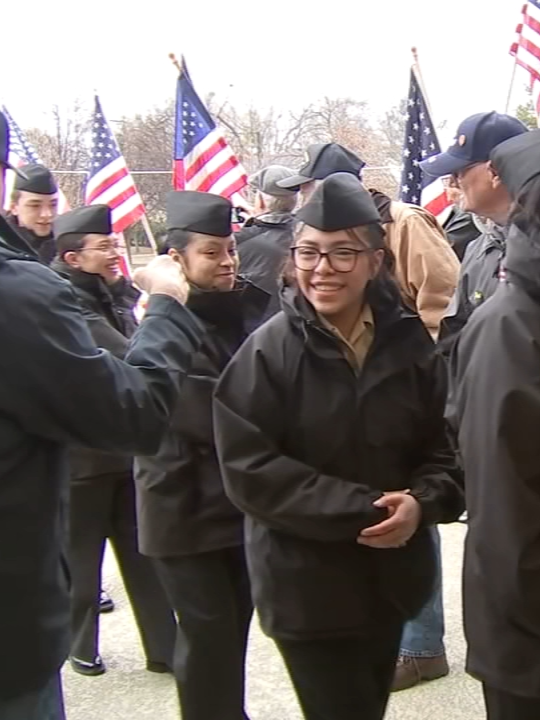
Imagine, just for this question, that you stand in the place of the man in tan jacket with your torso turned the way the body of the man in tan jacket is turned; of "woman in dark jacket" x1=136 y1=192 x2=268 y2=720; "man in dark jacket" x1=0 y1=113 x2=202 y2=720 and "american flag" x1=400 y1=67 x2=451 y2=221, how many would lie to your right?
1

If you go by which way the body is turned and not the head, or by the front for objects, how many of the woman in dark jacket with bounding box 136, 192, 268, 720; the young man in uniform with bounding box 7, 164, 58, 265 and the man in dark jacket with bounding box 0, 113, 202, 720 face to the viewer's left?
0

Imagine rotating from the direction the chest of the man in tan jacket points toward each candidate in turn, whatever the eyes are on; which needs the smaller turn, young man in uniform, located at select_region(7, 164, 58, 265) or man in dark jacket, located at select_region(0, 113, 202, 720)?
the young man in uniform

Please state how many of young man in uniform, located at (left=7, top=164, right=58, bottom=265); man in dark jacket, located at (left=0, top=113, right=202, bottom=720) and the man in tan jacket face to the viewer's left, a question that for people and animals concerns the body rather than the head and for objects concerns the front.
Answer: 1

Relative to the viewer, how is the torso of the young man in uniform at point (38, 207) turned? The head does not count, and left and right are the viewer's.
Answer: facing the viewer and to the right of the viewer

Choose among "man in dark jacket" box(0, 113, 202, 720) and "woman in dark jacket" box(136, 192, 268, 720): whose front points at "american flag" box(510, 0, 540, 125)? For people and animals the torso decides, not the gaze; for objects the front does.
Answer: "man in dark jacket" box(0, 113, 202, 720)

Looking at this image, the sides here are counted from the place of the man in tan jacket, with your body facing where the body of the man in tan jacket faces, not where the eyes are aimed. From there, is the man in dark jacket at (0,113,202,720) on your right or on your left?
on your left

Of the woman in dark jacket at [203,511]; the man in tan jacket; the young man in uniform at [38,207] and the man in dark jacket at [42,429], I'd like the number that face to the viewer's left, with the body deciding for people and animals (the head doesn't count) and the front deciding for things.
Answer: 1

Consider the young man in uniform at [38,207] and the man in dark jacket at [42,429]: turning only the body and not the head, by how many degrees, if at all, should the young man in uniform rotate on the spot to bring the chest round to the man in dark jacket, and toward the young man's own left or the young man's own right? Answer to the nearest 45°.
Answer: approximately 45° to the young man's own right

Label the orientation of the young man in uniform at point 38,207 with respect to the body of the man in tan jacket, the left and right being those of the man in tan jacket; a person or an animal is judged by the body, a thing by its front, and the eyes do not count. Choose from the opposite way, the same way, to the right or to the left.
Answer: the opposite way

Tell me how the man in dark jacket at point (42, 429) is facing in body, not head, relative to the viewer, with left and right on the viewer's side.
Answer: facing away from the viewer and to the right of the viewer

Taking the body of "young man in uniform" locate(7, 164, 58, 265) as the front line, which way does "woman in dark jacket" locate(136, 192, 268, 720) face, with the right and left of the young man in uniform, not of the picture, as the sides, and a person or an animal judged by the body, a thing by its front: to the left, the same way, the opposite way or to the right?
the same way

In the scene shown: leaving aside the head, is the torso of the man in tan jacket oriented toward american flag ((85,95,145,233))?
no

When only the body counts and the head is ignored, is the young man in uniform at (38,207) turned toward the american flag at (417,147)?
no

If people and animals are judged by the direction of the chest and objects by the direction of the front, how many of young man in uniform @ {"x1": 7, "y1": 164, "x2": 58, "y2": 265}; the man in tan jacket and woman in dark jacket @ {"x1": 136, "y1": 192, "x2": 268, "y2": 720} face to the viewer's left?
1

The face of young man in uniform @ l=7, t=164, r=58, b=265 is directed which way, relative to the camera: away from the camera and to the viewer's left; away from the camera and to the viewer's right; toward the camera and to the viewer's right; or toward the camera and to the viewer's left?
toward the camera and to the viewer's right

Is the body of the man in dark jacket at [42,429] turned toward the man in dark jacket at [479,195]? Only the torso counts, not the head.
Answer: yes
